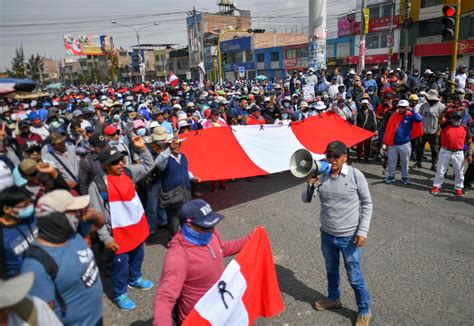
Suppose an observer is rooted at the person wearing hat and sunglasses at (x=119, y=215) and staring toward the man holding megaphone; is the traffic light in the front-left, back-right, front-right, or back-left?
front-left

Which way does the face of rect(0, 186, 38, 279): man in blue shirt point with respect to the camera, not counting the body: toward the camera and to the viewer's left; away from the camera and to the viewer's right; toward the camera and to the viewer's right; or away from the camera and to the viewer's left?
toward the camera and to the viewer's right

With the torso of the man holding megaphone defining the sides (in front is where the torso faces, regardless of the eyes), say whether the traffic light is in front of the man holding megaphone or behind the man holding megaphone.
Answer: behind

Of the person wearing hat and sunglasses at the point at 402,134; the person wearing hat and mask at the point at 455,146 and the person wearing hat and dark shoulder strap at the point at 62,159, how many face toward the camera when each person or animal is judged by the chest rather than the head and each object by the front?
3

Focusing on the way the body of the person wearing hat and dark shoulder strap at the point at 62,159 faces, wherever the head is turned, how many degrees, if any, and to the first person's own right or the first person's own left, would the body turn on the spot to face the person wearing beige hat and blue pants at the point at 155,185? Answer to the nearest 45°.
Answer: approximately 45° to the first person's own left

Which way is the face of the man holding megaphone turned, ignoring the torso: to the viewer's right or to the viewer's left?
to the viewer's left

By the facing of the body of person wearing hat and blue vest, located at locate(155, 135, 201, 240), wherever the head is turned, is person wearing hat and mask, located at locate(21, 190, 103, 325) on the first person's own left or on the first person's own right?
on the first person's own right

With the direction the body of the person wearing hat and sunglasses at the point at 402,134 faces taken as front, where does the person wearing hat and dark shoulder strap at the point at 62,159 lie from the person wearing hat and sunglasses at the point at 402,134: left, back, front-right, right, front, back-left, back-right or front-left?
front-right

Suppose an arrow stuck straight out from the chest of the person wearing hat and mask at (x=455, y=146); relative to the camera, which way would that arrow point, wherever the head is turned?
toward the camera

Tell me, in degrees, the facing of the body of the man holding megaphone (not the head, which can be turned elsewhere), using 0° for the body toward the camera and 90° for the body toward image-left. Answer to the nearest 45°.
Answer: approximately 45°

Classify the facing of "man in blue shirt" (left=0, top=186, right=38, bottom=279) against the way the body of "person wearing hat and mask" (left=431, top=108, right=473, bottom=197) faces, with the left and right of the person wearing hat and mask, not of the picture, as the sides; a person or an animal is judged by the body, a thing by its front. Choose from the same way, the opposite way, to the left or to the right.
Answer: to the left

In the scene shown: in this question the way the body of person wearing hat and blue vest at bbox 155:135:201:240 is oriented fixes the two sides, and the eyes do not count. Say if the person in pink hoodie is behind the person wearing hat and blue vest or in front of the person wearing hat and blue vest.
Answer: in front

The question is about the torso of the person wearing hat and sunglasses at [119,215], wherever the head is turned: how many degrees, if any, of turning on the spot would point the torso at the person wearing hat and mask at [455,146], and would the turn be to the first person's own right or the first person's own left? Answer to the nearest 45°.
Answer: approximately 45° to the first person's own left

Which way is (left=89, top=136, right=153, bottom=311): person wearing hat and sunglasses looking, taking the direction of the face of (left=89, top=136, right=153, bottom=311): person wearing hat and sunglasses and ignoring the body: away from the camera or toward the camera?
toward the camera
